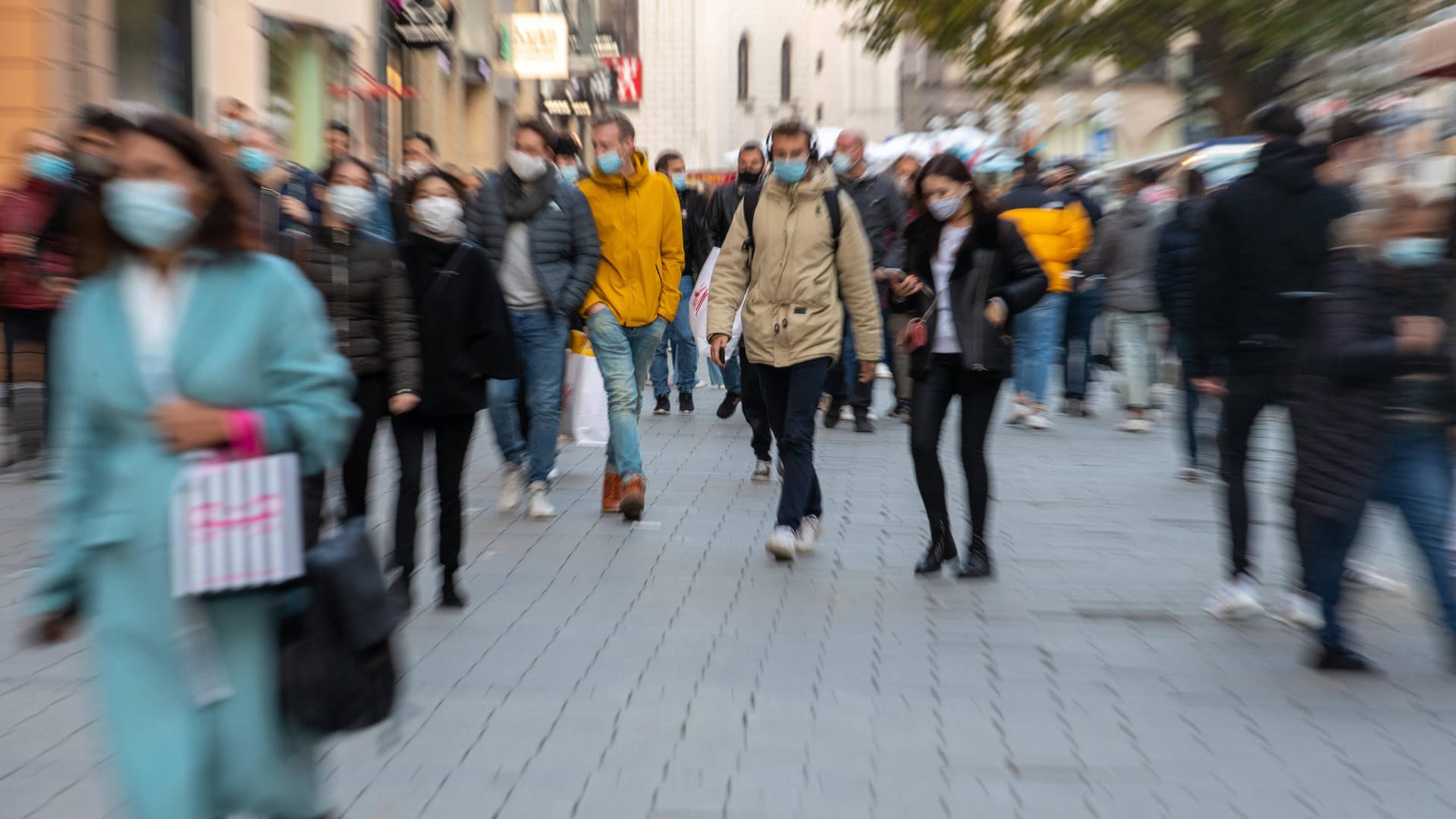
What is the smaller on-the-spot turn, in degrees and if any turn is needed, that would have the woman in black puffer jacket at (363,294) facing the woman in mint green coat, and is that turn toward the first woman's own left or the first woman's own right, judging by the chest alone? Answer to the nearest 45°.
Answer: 0° — they already face them

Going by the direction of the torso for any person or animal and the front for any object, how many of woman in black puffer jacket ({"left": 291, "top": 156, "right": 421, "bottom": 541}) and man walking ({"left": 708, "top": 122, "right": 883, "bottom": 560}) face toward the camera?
2

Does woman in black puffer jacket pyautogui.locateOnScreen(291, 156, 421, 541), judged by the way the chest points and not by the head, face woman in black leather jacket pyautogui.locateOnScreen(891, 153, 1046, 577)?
no

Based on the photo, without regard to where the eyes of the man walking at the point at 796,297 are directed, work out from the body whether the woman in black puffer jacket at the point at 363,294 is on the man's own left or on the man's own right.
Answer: on the man's own right

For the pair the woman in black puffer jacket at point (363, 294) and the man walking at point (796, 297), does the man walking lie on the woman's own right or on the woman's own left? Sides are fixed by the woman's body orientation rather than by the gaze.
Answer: on the woman's own left

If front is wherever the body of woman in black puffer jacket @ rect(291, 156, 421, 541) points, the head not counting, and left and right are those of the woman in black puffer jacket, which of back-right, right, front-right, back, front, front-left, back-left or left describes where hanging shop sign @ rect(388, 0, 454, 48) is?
back

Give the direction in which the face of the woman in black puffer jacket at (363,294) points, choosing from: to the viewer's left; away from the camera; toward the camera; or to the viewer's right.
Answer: toward the camera

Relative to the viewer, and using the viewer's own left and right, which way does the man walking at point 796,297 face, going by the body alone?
facing the viewer

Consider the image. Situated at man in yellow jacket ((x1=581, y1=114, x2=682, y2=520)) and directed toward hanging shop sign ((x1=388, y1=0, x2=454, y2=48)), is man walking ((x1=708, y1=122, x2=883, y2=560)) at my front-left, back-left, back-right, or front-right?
back-right

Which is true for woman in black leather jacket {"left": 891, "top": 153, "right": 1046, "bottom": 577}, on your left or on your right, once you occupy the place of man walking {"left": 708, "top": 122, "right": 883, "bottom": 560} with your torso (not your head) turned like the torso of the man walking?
on your left
